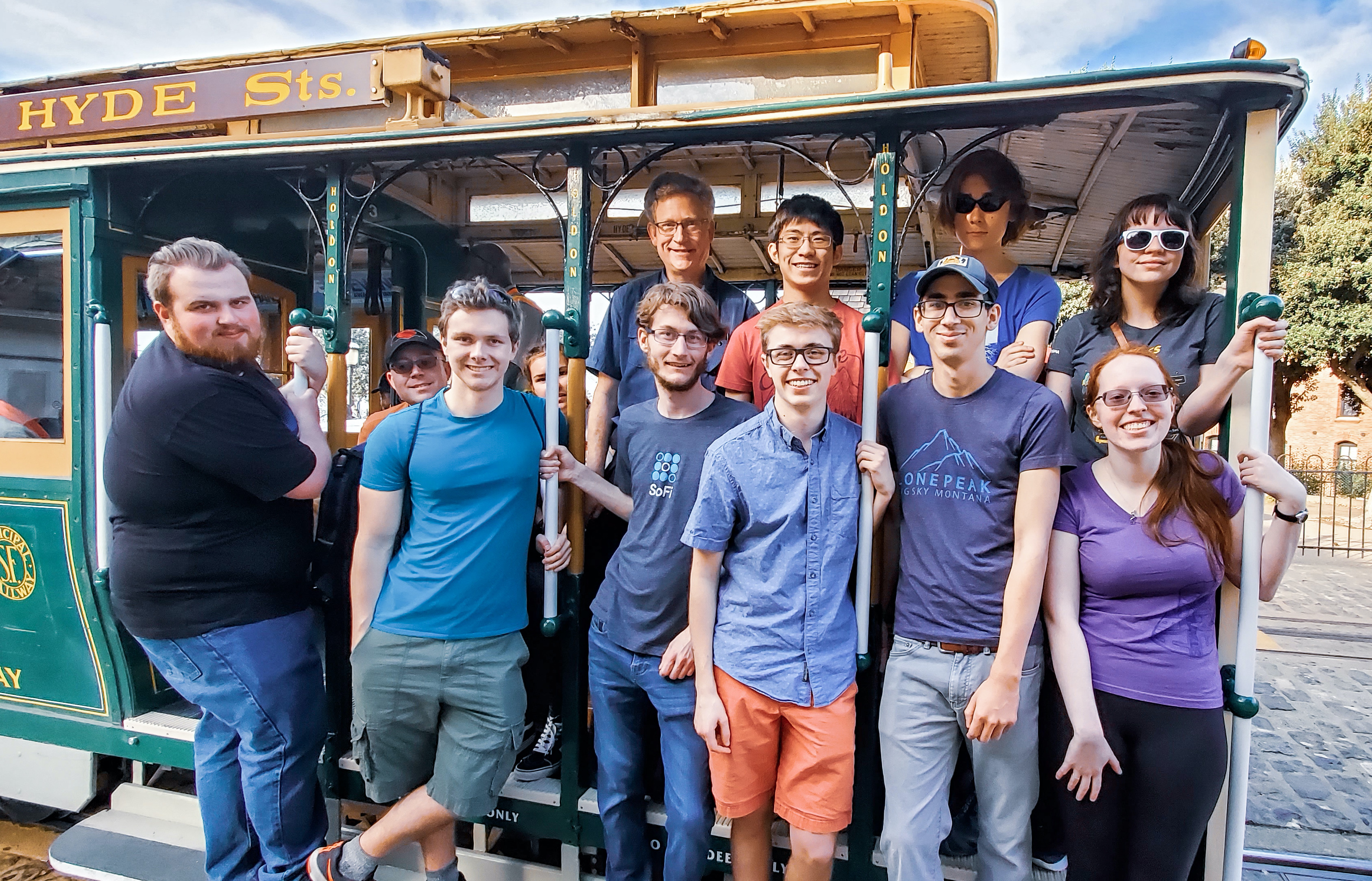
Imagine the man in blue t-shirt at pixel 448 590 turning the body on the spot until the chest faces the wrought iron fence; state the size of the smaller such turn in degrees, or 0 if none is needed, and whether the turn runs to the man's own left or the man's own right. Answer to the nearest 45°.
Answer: approximately 135° to the man's own left

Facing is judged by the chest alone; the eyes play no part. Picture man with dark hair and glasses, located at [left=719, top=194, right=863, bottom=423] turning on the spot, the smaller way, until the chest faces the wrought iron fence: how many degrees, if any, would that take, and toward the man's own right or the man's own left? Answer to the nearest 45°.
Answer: approximately 135° to the man's own left
